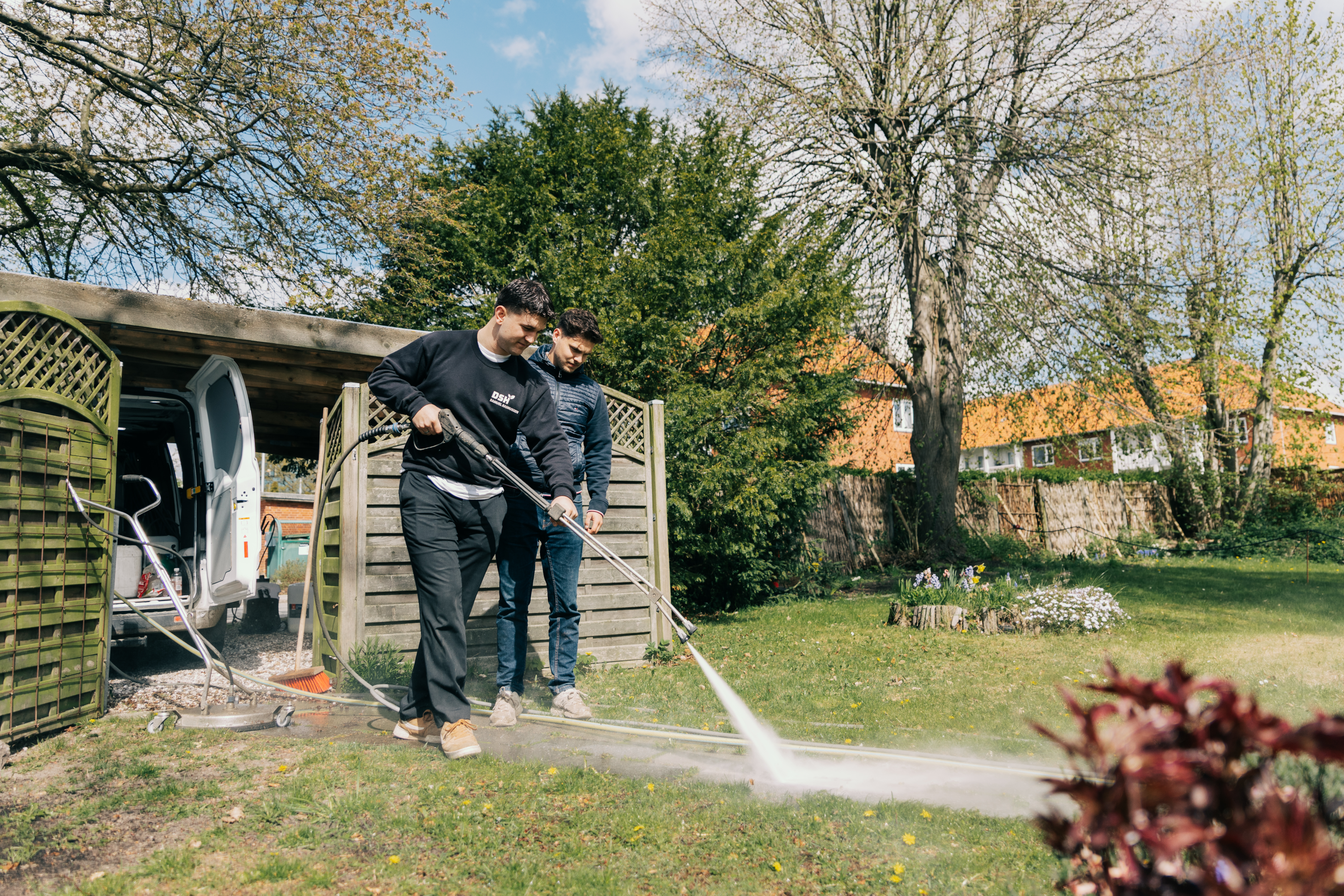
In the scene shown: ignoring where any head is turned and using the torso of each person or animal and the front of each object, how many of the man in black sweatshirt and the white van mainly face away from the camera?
1

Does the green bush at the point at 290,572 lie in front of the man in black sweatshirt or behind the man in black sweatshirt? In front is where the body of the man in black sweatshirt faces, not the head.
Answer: behind

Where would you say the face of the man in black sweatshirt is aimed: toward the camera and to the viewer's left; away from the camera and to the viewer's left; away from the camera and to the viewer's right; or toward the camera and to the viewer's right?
toward the camera and to the viewer's right

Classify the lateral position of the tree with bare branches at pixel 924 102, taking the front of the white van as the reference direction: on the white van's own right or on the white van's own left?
on the white van's own right

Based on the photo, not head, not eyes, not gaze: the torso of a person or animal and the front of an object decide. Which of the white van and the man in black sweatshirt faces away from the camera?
the white van

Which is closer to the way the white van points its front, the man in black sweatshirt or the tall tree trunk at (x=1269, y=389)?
the tall tree trunk

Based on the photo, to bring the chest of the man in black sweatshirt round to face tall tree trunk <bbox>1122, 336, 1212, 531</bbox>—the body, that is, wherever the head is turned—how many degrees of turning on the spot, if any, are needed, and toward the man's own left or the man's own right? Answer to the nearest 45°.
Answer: approximately 90° to the man's own left

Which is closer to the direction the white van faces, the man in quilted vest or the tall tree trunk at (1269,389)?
the tall tree trunk

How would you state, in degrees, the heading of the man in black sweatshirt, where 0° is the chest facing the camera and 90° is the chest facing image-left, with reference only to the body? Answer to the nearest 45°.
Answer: approximately 315°

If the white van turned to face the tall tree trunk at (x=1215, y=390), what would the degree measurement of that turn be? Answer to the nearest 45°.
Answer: approximately 90° to its right

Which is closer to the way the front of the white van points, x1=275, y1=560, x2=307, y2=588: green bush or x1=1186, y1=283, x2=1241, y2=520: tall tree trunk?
the green bush

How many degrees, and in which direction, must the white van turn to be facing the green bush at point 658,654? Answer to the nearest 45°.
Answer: approximately 135° to its right

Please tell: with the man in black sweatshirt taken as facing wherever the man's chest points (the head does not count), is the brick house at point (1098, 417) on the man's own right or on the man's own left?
on the man's own left

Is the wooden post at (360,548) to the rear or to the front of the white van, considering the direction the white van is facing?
to the rear

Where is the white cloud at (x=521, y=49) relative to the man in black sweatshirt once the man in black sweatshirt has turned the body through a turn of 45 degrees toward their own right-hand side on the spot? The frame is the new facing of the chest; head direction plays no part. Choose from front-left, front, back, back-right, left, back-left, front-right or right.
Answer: back

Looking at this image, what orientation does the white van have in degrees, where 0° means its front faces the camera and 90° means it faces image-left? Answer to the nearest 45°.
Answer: approximately 180°

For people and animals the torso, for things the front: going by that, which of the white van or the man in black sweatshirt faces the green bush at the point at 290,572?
the white van
